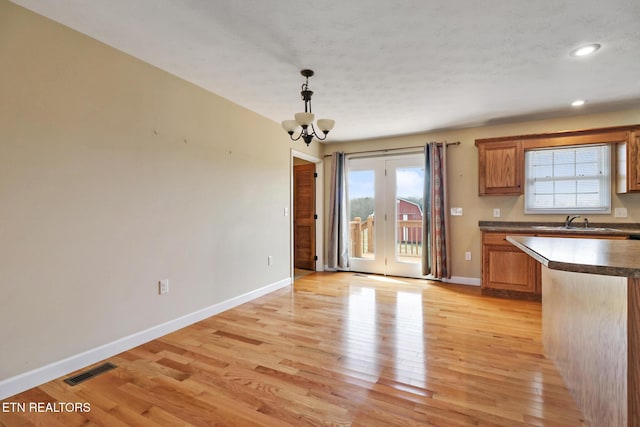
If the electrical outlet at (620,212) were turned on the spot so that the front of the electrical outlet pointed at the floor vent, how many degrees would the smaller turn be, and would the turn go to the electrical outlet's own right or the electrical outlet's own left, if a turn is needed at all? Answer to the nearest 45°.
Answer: approximately 45° to the electrical outlet's own right

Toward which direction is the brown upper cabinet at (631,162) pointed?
toward the camera

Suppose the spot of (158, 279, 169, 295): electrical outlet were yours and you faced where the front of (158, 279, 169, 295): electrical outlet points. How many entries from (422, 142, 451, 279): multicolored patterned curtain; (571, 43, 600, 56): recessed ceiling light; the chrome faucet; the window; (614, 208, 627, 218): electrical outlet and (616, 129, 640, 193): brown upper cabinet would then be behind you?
0

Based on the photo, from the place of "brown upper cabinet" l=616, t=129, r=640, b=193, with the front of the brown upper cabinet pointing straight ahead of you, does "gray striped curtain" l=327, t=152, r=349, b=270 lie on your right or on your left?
on your right

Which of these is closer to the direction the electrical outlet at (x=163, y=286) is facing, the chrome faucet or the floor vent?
the chrome faucet

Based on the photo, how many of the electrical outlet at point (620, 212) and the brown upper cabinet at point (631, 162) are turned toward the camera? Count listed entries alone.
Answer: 2

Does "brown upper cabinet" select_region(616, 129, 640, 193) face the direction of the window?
no

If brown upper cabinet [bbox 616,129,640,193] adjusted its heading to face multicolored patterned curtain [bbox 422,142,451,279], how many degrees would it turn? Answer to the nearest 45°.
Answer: approximately 90° to its right

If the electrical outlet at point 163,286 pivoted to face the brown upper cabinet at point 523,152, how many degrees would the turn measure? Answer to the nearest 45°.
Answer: approximately 45° to its left

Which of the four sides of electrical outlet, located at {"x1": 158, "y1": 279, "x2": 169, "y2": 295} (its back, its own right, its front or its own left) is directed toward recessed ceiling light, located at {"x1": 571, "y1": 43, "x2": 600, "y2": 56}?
front

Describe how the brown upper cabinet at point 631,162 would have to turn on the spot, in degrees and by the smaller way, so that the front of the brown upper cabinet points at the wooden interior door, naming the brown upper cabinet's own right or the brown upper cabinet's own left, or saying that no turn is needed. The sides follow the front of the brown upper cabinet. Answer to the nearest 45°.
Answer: approximately 90° to the brown upper cabinet's own right

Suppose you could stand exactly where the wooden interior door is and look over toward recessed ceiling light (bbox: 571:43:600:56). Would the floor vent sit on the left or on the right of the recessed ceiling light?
right

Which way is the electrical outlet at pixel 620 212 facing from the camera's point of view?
toward the camera

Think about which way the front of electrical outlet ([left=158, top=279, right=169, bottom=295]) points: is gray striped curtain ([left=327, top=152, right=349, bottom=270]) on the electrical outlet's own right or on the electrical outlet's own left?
on the electrical outlet's own left

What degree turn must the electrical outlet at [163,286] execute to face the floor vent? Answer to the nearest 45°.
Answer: approximately 90° to its right

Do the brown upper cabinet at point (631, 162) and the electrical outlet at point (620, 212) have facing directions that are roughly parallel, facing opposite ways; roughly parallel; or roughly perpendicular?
roughly parallel
